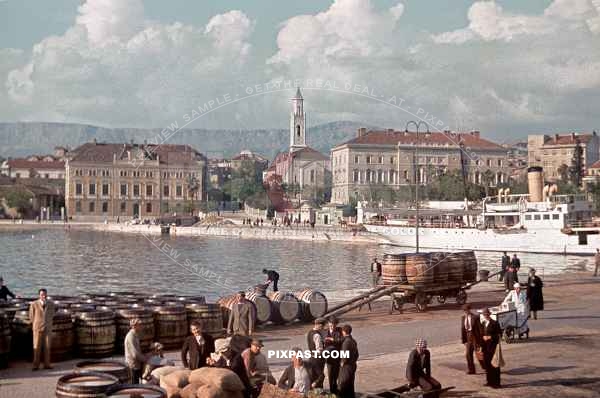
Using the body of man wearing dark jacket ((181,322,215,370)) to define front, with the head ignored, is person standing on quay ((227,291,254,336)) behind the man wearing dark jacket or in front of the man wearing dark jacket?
behind

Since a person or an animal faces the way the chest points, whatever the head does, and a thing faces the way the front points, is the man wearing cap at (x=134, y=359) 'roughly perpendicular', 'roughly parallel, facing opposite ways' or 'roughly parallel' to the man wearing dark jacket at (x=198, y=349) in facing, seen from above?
roughly perpendicular

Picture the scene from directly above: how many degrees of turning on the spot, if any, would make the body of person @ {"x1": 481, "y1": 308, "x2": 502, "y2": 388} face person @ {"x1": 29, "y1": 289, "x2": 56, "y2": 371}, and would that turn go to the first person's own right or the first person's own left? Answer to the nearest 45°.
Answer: approximately 45° to the first person's own right

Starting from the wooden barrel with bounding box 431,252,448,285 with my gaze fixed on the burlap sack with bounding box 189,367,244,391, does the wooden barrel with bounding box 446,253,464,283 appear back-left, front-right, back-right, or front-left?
back-left
